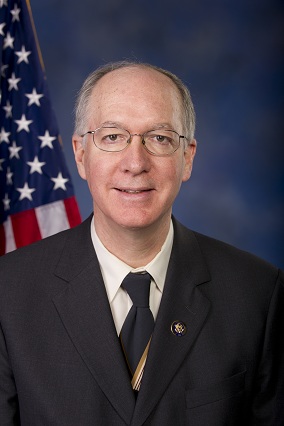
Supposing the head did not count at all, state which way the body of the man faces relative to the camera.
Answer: toward the camera

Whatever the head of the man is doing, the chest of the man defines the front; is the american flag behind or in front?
behind
